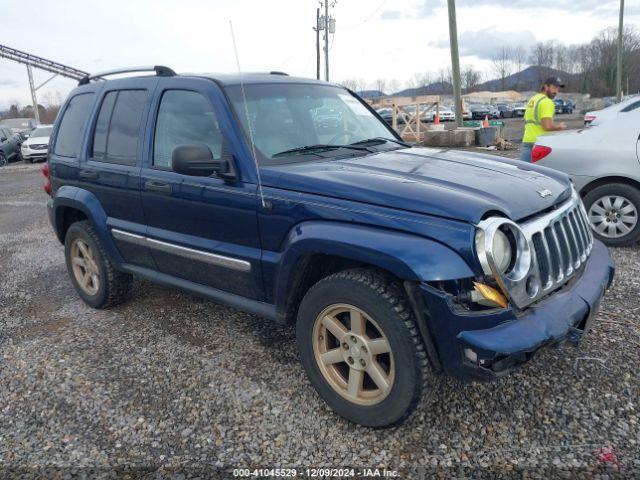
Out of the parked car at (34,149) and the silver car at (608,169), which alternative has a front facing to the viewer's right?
the silver car

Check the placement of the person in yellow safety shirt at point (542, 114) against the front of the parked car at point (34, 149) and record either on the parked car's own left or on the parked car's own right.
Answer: on the parked car's own left

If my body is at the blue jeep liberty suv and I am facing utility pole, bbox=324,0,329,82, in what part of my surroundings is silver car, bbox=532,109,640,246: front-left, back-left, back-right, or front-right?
front-right

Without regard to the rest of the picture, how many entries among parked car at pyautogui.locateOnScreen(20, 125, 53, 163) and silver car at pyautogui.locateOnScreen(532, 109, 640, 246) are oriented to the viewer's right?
1

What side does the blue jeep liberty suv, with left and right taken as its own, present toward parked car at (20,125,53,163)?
back

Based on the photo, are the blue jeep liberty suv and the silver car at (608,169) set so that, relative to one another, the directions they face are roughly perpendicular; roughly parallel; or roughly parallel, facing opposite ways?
roughly parallel

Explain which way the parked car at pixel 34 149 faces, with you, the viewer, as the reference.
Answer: facing the viewer and to the left of the viewer

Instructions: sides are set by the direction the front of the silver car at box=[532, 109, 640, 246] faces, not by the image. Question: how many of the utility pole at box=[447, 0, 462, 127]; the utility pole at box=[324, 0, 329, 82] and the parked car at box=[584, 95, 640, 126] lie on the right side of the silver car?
0

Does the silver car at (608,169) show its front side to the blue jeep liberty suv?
no

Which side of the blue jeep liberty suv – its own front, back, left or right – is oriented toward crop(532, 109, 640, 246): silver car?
left

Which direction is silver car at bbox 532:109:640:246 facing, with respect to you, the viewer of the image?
facing to the right of the viewer

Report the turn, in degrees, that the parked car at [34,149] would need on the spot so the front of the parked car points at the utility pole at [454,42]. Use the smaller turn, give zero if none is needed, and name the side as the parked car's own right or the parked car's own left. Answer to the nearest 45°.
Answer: approximately 90° to the parked car's own left
